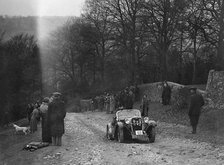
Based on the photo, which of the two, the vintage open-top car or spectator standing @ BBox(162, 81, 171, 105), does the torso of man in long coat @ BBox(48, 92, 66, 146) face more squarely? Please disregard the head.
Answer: the spectator standing

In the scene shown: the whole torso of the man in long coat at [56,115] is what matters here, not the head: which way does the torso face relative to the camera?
away from the camera
